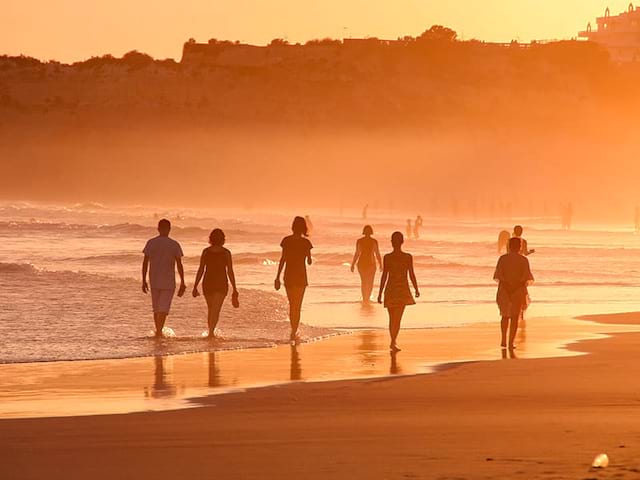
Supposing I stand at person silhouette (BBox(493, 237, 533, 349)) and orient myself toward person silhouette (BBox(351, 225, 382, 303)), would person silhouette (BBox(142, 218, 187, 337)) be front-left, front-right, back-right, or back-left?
front-left

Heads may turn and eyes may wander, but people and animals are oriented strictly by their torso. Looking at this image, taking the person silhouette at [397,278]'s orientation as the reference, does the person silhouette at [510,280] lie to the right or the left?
on its right

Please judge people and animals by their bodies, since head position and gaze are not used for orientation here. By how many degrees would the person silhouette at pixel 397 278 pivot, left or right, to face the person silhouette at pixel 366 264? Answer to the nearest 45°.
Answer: approximately 180°

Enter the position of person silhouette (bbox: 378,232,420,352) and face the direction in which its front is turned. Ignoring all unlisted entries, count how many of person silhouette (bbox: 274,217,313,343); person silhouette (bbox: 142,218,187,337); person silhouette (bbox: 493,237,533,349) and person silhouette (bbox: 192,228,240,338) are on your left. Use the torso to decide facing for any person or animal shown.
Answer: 1

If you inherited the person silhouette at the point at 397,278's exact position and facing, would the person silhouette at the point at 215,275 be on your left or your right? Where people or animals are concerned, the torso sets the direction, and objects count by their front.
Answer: on your left

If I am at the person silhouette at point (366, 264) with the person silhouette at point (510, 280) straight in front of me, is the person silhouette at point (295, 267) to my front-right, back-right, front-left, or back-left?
front-right
